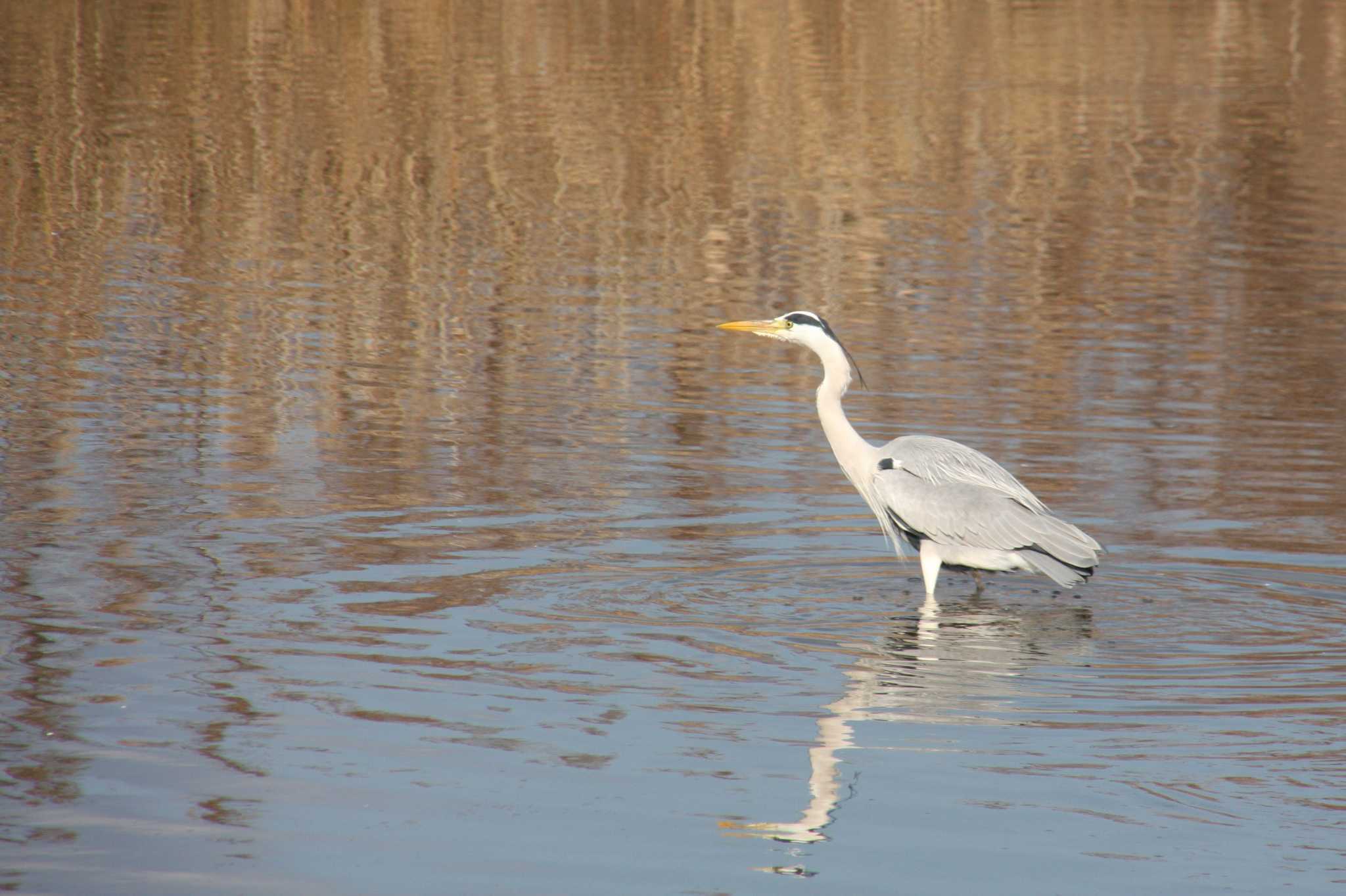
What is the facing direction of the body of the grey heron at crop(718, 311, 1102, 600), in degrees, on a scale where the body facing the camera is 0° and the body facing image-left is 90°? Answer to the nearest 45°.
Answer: approximately 90°
